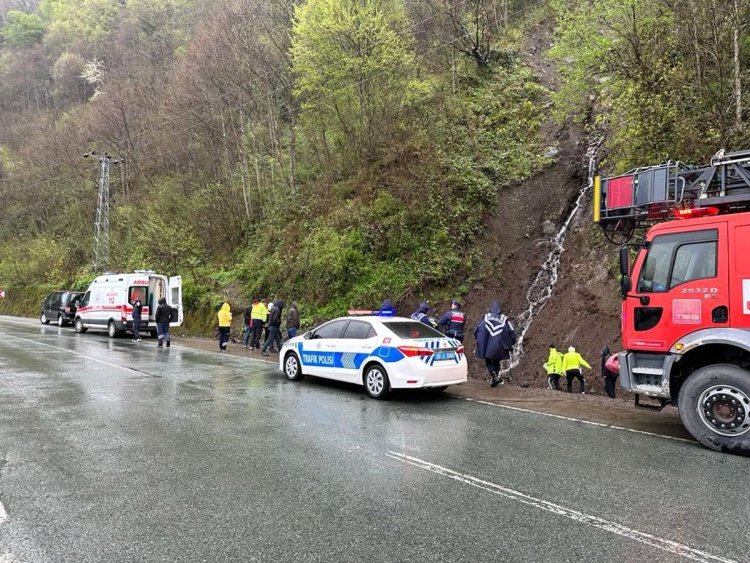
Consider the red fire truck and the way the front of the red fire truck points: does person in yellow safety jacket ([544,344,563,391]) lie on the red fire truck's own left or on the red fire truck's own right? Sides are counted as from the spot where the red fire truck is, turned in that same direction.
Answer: on the red fire truck's own right

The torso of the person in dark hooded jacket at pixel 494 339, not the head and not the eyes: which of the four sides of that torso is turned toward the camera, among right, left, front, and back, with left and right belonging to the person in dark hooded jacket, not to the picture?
back

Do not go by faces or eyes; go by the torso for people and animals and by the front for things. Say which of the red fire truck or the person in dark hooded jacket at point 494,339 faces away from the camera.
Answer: the person in dark hooded jacket

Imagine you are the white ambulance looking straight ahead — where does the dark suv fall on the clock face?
The dark suv is roughly at 1 o'clock from the white ambulance.

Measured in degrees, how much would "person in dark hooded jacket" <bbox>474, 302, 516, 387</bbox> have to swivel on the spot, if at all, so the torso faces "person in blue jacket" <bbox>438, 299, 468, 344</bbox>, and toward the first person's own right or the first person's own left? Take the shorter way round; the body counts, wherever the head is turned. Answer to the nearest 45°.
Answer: approximately 45° to the first person's own left

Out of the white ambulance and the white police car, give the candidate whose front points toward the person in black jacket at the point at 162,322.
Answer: the white police car

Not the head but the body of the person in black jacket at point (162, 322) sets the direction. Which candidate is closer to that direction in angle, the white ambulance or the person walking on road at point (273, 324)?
the white ambulance

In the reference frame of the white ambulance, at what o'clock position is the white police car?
The white police car is roughly at 7 o'clock from the white ambulance.

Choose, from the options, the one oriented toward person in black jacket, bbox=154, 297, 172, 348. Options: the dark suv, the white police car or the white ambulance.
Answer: the white police car

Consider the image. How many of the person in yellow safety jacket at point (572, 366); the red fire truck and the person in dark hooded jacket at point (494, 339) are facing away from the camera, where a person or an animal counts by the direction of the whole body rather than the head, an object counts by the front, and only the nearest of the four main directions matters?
2

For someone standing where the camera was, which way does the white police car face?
facing away from the viewer and to the left of the viewer

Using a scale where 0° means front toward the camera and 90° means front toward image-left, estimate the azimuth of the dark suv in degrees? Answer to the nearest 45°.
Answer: approximately 135°

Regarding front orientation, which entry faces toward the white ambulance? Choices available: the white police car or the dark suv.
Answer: the white police car
